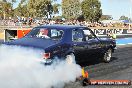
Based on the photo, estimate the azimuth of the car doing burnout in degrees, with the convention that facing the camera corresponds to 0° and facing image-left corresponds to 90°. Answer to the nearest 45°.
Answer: approximately 225°
